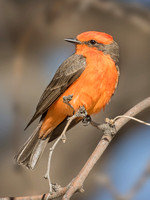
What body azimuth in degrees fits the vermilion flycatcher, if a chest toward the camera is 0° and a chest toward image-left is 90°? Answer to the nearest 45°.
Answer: approximately 315°
